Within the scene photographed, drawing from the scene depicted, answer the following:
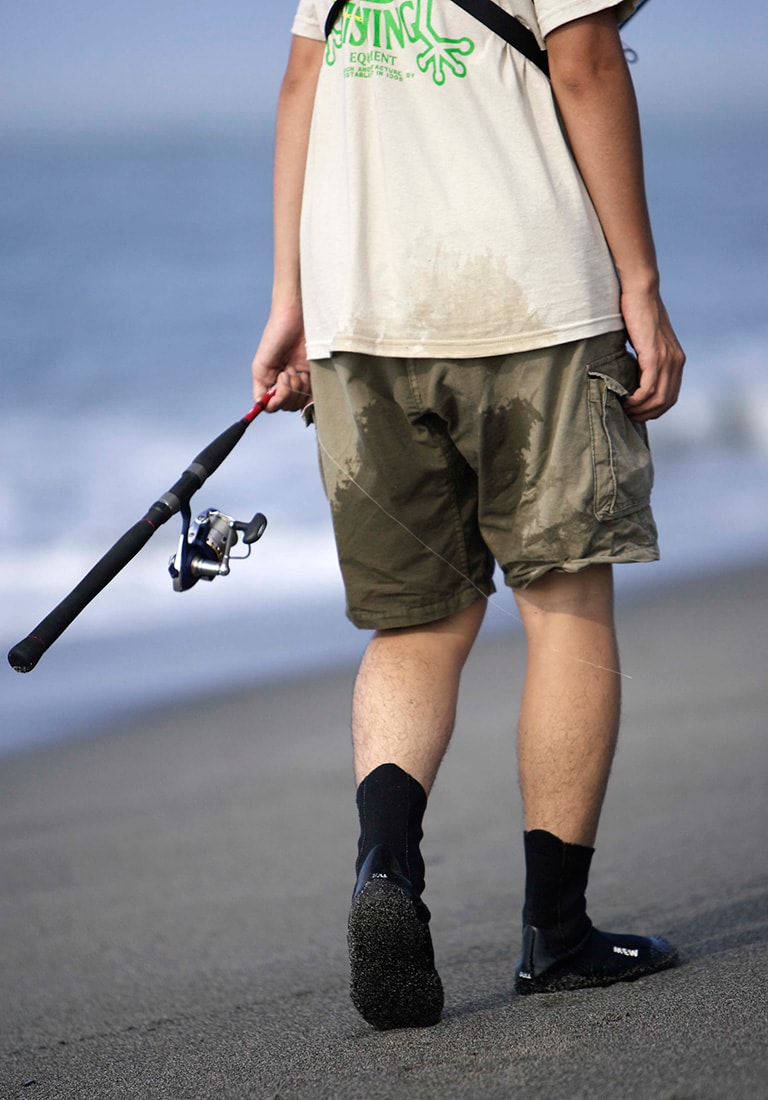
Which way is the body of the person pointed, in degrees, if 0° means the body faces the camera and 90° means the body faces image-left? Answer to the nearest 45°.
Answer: approximately 225°
